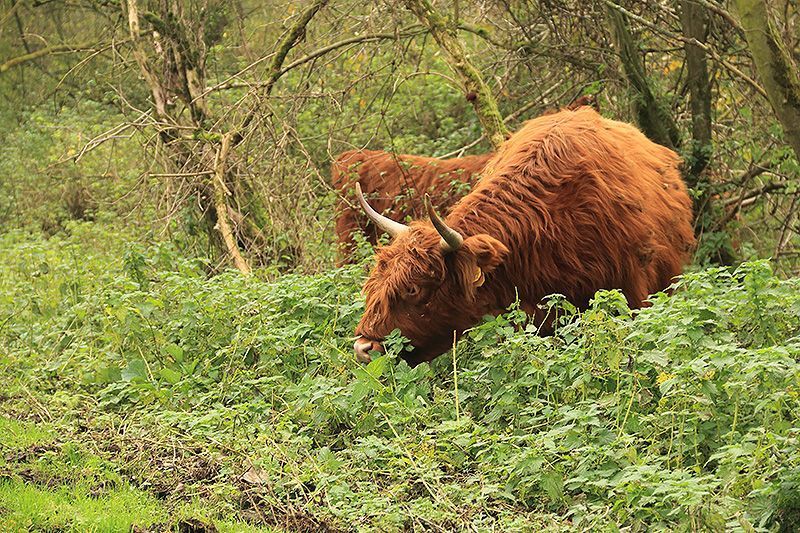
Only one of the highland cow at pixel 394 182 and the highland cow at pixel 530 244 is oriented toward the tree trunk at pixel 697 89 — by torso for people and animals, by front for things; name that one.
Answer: the highland cow at pixel 394 182

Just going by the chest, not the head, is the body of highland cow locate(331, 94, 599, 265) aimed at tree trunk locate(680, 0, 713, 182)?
yes

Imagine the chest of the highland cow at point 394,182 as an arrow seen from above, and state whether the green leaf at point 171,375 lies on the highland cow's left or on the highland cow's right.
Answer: on the highland cow's right

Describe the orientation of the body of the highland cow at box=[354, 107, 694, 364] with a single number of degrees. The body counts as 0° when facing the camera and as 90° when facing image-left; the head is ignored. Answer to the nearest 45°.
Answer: approximately 45°

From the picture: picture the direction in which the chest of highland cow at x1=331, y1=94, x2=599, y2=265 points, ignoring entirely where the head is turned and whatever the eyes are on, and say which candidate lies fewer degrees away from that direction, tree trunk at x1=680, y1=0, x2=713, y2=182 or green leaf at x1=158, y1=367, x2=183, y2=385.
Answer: the tree trunk

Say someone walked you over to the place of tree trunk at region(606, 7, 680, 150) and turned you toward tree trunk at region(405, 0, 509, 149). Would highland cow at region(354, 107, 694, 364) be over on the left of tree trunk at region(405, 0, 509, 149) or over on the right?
left

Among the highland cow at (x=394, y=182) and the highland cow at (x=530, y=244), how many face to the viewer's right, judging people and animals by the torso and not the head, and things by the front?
1

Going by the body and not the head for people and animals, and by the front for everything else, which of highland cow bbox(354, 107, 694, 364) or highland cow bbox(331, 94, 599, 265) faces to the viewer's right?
highland cow bbox(331, 94, 599, 265)

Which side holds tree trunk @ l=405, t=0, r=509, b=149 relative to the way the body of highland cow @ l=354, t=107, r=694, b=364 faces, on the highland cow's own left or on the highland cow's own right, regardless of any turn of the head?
on the highland cow's own right

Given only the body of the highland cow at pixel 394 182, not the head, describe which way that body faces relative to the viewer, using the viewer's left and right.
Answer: facing to the right of the viewer

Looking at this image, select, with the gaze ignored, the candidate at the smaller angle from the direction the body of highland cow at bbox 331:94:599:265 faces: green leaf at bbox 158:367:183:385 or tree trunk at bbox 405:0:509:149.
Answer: the tree trunk
